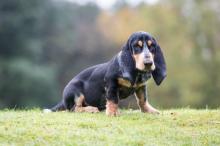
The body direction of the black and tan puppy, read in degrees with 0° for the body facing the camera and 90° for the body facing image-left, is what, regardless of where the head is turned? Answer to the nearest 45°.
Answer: approximately 315°
